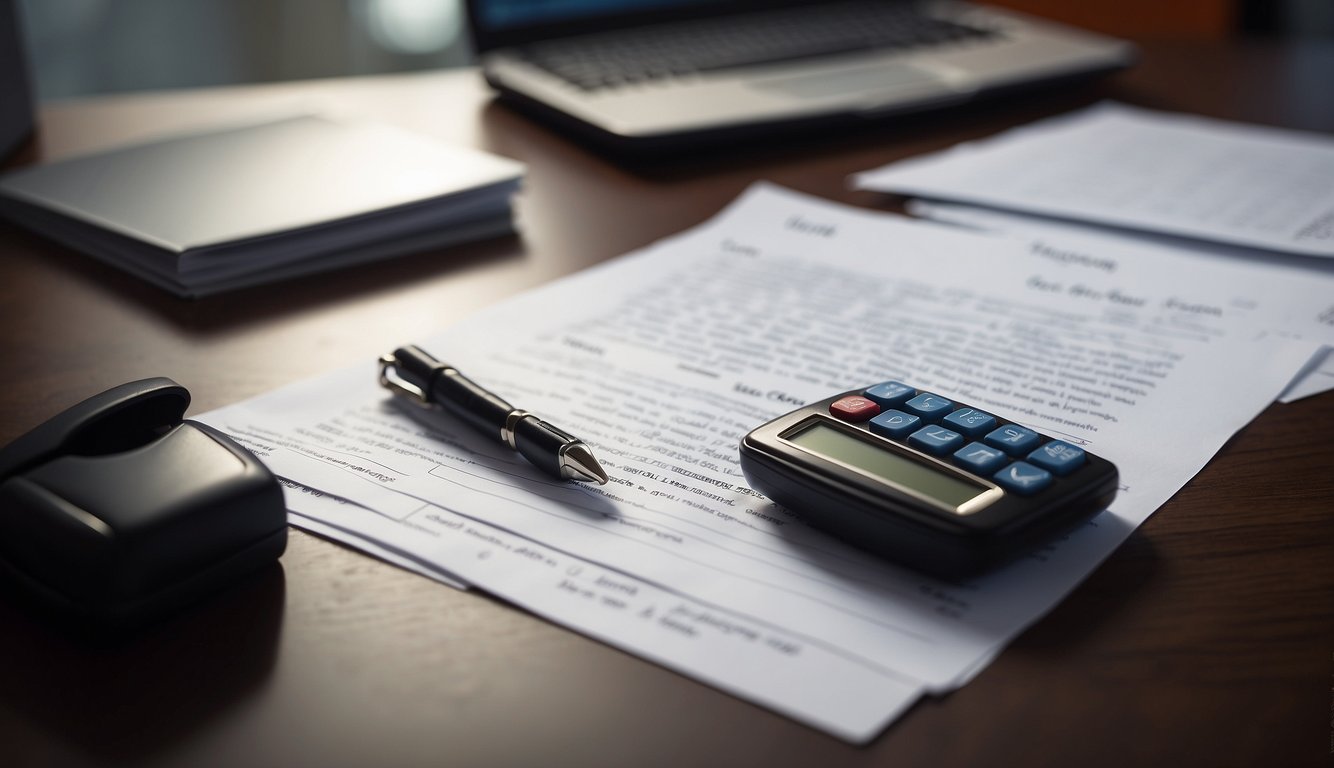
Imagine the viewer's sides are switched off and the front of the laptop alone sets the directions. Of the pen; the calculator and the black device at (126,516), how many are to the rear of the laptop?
0

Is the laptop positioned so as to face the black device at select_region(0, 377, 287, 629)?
no

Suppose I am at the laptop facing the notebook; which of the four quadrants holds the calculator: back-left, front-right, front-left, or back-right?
front-left

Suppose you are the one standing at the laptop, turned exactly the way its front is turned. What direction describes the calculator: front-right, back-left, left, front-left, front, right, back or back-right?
front-right

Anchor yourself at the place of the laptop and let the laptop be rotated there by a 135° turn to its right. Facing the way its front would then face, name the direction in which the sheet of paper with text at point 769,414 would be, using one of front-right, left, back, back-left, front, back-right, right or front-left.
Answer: left
